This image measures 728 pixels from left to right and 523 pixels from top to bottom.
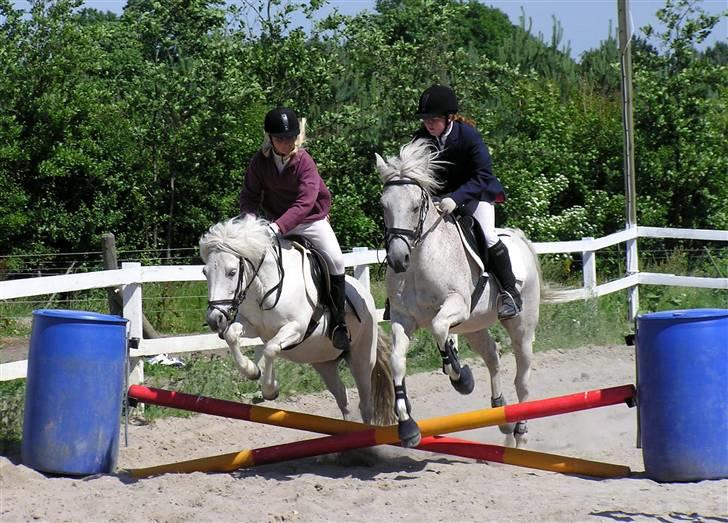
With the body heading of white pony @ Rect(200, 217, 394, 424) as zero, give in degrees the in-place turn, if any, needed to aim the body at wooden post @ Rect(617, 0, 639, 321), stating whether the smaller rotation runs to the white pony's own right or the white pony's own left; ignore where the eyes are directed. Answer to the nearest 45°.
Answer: approximately 180°

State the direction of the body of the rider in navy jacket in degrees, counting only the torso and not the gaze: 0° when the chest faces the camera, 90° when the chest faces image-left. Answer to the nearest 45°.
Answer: approximately 45°

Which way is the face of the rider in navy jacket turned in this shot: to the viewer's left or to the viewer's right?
to the viewer's left

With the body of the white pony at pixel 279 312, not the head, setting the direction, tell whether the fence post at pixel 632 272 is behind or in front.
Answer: behind

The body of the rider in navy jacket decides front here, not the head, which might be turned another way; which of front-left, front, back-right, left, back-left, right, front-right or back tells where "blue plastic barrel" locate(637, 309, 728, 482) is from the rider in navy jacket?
left

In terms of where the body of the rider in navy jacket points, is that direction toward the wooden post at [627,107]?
no

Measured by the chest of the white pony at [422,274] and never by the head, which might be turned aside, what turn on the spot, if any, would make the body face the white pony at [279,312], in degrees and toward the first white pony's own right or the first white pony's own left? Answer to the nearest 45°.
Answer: approximately 45° to the first white pony's own right

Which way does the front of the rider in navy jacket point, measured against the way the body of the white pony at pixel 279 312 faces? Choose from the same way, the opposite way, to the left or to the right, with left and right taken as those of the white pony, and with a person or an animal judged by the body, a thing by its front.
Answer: the same way

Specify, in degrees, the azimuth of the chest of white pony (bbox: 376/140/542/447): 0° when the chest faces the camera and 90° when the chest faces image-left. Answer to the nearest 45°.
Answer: approximately 45°

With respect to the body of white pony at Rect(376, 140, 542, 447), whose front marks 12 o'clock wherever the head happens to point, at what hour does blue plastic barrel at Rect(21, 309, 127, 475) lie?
The blue plastic barrel is roughly at 1 o'clock from the white pony.
